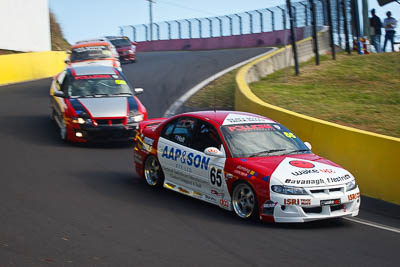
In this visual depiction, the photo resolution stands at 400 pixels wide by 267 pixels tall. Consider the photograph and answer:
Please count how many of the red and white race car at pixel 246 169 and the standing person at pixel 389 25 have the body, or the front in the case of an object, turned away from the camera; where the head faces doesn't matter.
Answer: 0

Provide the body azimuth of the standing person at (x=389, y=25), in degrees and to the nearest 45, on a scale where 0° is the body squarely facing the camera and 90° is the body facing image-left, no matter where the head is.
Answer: approximately 0°

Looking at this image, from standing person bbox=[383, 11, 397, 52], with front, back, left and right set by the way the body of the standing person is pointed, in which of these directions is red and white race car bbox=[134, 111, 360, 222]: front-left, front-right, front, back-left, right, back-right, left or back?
front

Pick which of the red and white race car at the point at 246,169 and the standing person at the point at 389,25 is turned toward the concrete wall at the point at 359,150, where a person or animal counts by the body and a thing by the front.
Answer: the standing person

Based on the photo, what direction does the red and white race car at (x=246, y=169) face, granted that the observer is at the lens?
facing the viewer and to the right of the viewer

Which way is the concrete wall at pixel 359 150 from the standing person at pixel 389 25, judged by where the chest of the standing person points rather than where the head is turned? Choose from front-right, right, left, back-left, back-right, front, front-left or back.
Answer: front

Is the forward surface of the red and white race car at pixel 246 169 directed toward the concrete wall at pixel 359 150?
no

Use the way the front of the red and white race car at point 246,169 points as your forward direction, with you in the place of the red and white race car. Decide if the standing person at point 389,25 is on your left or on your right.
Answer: on your left
